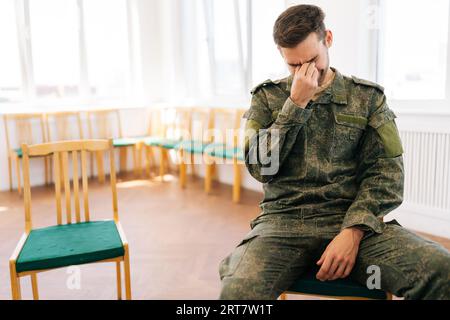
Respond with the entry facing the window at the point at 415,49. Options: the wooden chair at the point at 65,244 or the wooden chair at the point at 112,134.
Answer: the wooden chair at the point at 112,134

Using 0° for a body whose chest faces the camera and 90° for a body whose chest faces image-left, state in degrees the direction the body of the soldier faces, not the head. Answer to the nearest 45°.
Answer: approximately 0°

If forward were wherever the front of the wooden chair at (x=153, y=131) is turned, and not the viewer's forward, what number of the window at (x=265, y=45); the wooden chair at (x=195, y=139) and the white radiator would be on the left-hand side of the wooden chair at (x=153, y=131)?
3

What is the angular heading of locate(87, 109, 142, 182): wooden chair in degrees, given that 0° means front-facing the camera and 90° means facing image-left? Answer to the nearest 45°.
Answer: approximately 315°

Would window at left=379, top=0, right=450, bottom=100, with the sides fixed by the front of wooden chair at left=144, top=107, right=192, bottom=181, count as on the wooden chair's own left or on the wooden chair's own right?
on the wooden chair's own left

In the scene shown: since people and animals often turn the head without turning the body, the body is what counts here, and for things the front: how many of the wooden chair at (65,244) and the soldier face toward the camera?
2

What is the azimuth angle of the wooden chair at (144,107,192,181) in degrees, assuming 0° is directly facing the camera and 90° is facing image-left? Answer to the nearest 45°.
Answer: approximately 45°
